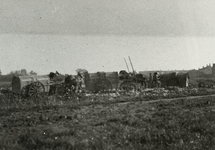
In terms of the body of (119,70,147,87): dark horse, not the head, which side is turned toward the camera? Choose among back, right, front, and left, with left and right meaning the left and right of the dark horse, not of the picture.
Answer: left
